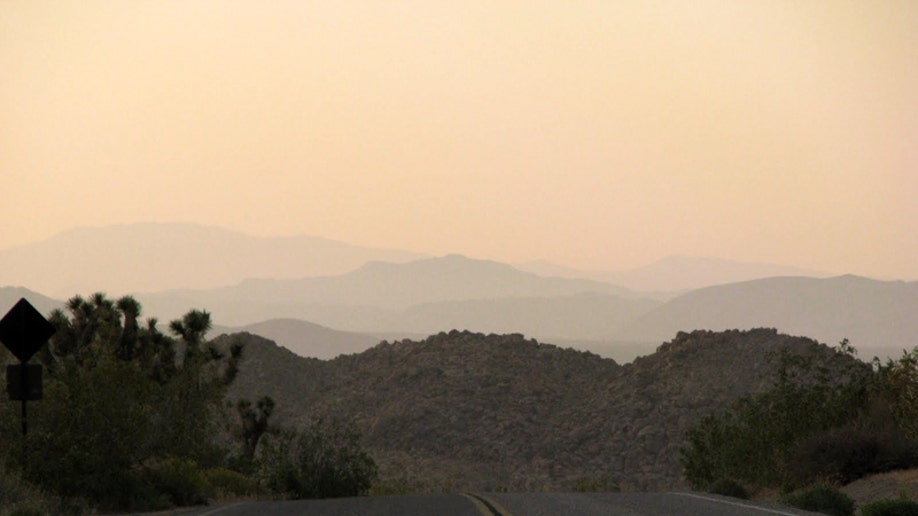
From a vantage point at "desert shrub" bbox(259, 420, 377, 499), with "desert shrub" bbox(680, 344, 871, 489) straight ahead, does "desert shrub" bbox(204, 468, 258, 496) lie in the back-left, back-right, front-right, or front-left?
back-left

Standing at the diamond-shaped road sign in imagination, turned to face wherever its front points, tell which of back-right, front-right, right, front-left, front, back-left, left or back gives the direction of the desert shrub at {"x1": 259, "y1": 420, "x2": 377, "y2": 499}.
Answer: front-right

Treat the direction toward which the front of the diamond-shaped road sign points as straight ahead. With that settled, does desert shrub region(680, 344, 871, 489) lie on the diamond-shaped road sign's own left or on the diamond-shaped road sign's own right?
on the diamond-shaped road sign's own right

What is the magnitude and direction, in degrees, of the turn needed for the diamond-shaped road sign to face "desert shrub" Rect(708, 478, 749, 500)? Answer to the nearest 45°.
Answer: approximately 90° to its right

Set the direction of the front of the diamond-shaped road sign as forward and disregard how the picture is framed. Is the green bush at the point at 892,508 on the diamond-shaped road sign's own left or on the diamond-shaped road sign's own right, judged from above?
on the diamond-shaped road sign's own right

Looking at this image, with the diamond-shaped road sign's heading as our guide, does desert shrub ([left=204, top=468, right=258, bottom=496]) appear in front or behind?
in front

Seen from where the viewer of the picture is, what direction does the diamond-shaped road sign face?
facing away from the viewer
